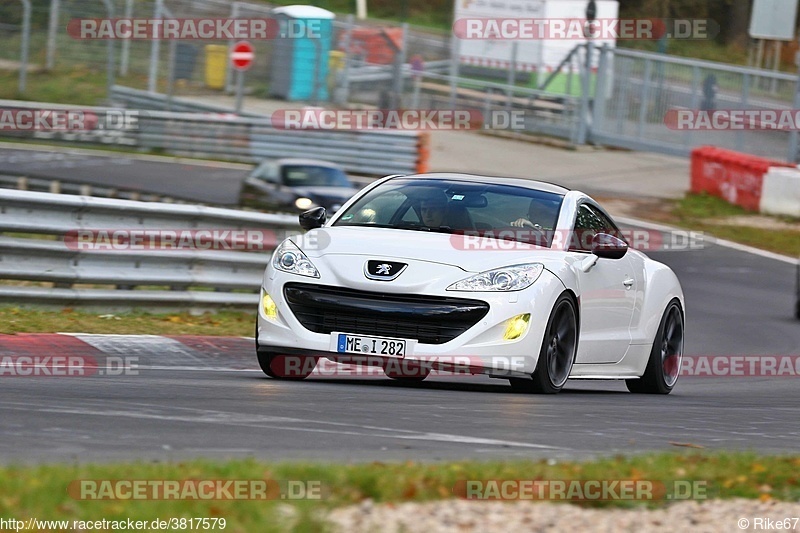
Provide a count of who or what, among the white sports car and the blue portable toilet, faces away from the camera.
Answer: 0

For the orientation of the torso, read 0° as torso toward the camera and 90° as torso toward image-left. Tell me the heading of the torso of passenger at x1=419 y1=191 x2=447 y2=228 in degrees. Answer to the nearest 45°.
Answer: approximately 45°

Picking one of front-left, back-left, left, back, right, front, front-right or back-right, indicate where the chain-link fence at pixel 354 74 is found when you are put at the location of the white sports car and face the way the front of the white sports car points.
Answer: back-right

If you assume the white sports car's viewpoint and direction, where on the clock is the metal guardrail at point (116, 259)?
The metal guardrail is roughly at 3 o'clock from the white sports car.

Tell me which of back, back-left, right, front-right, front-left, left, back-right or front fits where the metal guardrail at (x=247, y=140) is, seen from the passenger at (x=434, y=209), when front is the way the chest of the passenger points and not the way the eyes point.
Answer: back-right

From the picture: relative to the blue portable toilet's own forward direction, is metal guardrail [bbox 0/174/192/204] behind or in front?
in front

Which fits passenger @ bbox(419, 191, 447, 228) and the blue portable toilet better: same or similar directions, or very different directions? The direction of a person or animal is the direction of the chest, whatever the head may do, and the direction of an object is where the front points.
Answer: same or similar directions

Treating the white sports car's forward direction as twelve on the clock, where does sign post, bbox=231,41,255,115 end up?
The sign post is roughly at 4 o'clock from the white sports car.

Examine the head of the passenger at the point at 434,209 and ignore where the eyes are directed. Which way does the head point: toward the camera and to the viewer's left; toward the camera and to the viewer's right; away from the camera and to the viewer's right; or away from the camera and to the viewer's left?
toward the camera and to the viewer's left

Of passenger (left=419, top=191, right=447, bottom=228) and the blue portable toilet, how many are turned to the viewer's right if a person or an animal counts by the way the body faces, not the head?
0

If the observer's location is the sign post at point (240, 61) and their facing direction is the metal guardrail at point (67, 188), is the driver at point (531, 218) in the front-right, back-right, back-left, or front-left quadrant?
front-left

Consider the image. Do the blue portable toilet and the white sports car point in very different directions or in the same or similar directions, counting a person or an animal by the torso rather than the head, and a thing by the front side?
same or similar directions

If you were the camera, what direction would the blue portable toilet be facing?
facing the viewer and to the right of the viewer
